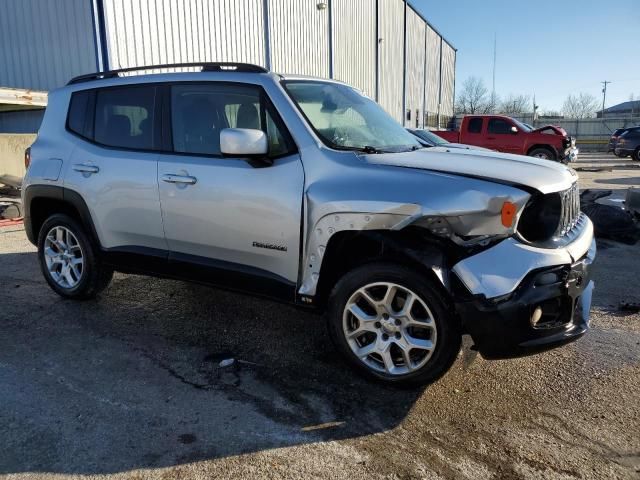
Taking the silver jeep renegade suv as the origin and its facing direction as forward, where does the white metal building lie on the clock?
The white metal building is roughly at 7 o'clock from the silver jeep renegade suv.

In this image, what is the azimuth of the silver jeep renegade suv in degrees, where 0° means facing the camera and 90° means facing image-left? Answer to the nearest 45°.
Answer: approximately 315°
